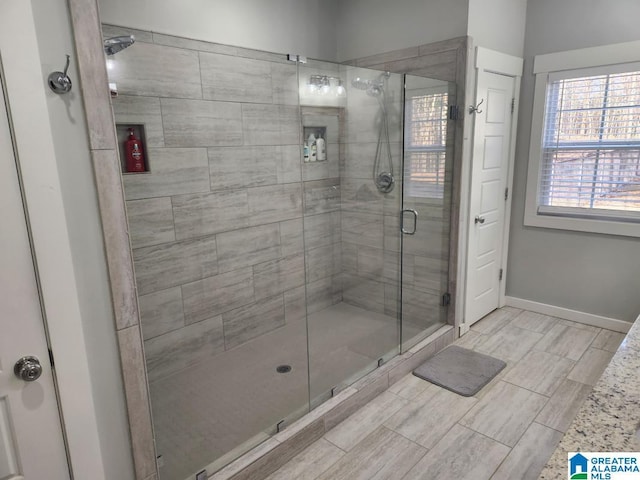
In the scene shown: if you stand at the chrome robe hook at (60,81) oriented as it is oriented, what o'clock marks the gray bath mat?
The gray bath mat is roughly at 10 o'clock from the chrome robe hook.

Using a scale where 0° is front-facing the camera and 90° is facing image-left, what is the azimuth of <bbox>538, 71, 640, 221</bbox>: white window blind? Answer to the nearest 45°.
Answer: approximately 45°

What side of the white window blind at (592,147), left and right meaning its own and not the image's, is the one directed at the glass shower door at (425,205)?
front

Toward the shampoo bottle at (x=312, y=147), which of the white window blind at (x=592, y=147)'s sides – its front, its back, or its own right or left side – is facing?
front

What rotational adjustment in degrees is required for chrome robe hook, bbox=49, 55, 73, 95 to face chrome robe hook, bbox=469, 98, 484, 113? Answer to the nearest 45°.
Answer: approximately 45° to its left

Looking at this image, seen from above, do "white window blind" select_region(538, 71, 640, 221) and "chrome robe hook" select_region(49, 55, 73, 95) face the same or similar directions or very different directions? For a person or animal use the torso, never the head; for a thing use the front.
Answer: very different directions

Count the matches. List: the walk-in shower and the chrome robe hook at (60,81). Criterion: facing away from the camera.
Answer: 0
